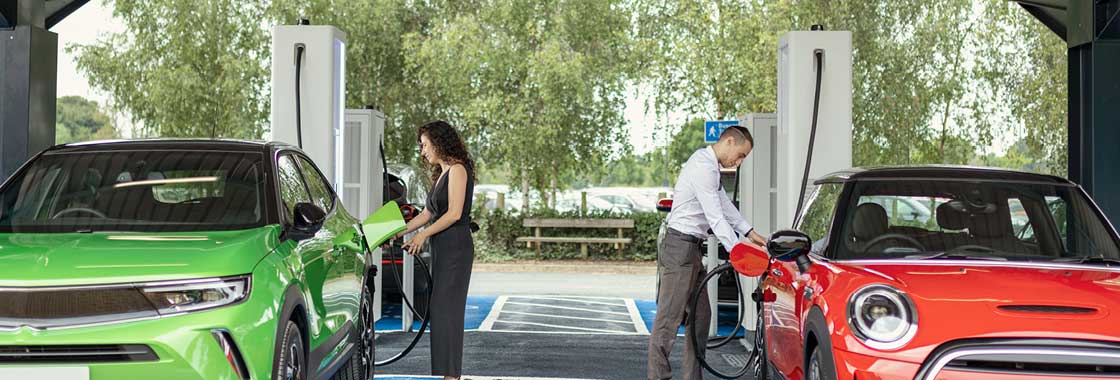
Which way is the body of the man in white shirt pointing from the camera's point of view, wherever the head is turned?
to the viewer's right

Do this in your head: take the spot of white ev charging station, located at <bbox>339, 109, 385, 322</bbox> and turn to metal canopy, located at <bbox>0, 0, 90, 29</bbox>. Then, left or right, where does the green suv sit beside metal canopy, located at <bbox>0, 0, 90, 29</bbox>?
left

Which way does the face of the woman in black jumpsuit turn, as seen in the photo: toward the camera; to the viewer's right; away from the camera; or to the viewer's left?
to the viewer's left

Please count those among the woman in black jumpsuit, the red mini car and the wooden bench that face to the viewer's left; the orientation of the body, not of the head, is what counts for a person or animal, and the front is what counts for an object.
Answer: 1

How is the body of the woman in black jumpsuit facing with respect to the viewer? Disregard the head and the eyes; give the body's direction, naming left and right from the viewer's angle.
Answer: facing to the left of the viewer

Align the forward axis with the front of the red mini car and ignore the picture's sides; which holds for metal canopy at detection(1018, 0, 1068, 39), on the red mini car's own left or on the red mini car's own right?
on the red mini car's own left

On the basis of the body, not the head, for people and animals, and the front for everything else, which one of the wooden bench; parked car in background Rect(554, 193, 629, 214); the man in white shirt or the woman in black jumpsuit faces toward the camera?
the wooden bench

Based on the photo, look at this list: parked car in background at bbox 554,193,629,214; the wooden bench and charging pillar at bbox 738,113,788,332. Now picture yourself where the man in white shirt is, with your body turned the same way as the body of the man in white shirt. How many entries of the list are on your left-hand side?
3

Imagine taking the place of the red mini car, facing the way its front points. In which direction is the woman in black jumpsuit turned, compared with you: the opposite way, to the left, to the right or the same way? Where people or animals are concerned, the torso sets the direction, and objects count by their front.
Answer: to the right

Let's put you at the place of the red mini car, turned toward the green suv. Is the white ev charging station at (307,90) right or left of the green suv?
right

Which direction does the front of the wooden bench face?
toward the camera

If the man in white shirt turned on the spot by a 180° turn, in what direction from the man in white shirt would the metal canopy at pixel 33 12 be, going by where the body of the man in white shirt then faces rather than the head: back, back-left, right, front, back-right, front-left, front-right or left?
front

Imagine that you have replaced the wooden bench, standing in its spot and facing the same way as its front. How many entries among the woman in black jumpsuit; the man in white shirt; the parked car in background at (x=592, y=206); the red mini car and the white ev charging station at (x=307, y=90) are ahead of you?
4

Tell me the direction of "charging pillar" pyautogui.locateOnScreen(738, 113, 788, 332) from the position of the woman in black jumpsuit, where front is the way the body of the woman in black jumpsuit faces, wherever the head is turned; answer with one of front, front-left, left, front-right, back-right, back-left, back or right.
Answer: back-right
